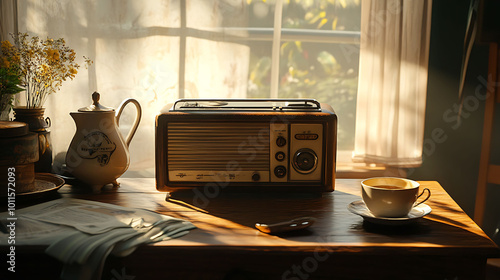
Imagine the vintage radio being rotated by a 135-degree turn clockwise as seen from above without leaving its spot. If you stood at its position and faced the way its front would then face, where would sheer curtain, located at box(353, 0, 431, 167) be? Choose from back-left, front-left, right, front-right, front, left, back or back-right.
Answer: right

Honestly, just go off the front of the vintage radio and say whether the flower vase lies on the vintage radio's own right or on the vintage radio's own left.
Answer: on the vintage radio's own right

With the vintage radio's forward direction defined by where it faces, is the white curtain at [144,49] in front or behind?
behind

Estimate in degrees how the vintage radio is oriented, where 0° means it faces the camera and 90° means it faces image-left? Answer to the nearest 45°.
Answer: approximately 0°
